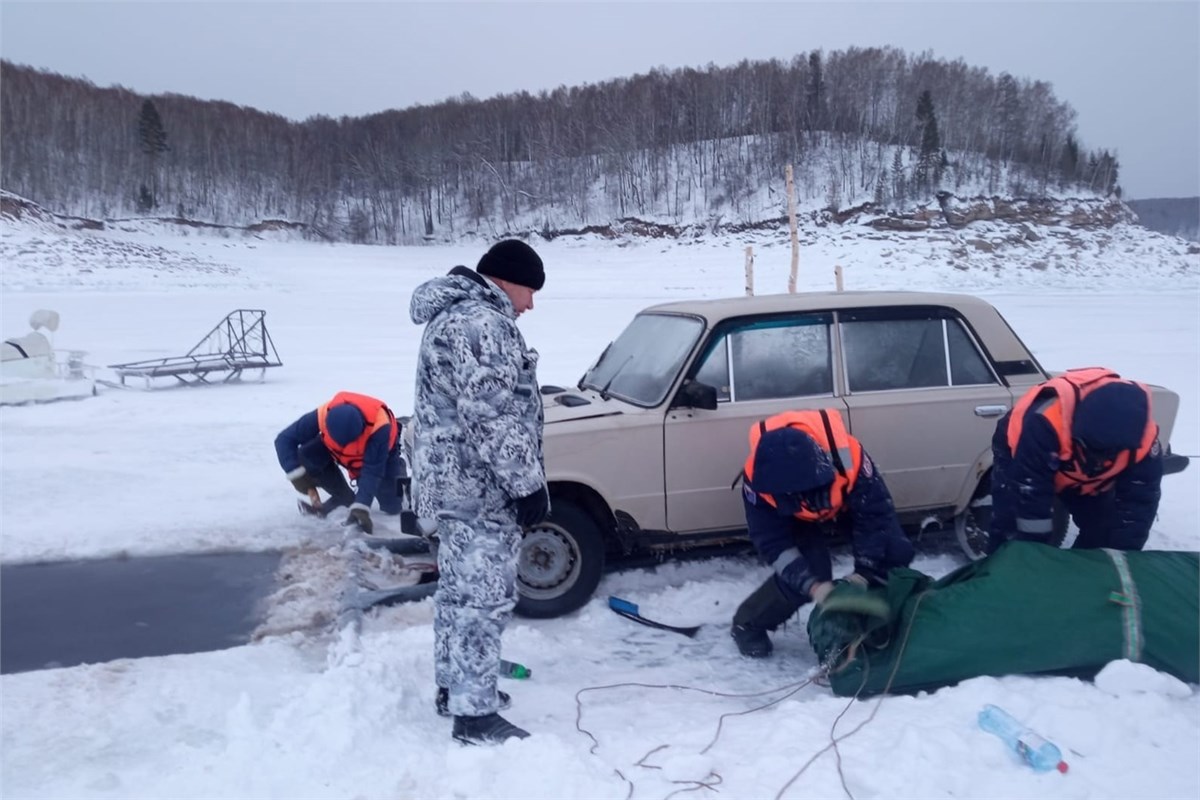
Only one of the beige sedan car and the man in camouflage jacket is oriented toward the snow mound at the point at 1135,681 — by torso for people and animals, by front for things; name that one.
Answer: the man in camouflage jacket

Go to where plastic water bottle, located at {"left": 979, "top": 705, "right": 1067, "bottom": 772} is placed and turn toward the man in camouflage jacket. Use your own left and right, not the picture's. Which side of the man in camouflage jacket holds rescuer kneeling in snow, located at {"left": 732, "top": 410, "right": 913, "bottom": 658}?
right

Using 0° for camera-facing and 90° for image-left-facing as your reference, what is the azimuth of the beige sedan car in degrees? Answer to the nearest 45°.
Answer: approximately 45°

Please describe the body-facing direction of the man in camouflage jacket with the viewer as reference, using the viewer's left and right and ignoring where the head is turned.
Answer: facing to the right of the viewer

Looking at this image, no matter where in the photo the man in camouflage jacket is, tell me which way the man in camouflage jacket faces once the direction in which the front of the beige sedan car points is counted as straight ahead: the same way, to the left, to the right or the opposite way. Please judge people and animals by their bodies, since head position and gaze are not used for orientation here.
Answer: the opposite way

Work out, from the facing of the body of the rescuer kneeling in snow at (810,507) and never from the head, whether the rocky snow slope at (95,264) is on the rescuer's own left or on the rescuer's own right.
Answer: on the rescuer's own right

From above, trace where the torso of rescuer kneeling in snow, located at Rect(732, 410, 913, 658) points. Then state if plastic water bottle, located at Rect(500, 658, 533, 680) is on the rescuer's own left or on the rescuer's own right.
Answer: on the rescuer's own right

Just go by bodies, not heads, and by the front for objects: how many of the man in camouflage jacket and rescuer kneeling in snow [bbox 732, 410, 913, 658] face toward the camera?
1

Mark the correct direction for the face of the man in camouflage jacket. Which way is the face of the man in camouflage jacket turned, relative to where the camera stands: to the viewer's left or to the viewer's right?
to the viewer's right

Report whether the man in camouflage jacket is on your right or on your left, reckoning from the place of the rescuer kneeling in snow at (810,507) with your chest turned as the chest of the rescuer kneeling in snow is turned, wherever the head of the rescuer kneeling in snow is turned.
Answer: on your right

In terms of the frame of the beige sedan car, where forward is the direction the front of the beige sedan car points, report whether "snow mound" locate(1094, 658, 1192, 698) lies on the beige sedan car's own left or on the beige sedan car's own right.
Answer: on the beige sedan car's own left
